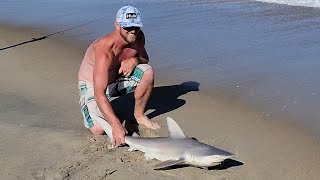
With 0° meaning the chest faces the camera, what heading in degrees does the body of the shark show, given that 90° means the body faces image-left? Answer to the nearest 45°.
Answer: approximately 270°

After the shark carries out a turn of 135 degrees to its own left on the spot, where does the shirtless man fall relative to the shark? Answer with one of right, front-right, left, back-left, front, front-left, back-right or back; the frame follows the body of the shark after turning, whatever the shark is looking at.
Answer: front

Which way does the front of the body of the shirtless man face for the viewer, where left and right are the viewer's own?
facing the viewer and to the right of the viewer
